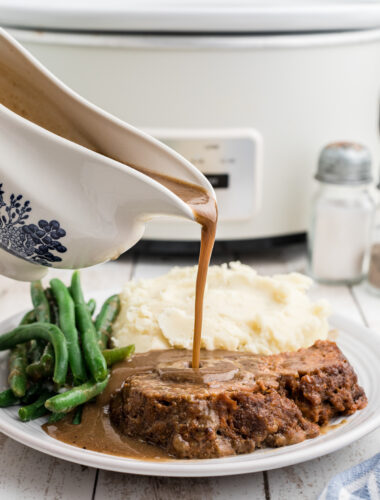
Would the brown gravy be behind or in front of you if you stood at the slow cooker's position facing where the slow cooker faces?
in front

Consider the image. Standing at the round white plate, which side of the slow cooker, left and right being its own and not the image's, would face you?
front

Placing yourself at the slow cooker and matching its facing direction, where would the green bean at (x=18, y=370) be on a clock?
The green bean is roughly at 1 o'clock from the slow cooker.

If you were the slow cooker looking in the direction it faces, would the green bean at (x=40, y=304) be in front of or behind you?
in front

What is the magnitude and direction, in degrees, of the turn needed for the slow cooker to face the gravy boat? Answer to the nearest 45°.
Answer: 0° — it already faces it

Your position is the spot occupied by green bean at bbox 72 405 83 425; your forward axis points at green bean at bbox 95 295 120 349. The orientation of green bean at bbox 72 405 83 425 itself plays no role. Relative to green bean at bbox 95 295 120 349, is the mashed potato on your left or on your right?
right

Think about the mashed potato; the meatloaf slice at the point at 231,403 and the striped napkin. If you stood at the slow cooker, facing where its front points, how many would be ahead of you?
3

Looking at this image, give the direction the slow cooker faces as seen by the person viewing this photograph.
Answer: facing the viewer

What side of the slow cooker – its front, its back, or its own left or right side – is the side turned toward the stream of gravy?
front

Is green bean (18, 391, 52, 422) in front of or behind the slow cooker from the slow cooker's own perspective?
in front

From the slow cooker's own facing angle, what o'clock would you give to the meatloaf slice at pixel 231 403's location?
The meatloaf slice is roughly at 12 o'clock from the slow cooker.

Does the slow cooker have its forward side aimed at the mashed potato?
yes

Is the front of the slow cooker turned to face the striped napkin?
yes
